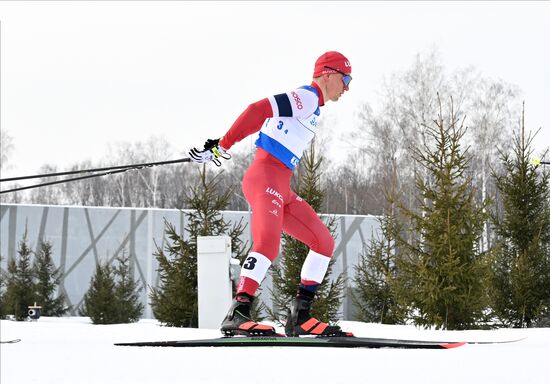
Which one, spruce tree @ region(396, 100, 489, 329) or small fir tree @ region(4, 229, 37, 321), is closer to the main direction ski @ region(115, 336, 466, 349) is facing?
the spruce tree

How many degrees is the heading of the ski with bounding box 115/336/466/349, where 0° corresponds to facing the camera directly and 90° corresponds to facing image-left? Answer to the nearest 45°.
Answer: approximately 270°

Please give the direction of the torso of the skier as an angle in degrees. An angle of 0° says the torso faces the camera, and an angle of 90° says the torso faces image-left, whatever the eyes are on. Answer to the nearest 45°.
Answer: approximately 270°
